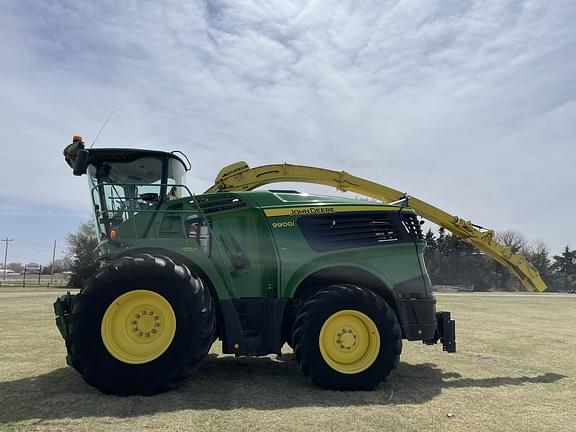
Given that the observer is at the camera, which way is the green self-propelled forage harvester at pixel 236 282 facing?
facing to the left of the viewer
